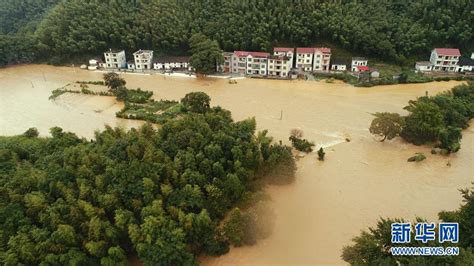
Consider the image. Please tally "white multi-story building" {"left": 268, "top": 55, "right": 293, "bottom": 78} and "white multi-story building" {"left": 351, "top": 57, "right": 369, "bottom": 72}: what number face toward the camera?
2

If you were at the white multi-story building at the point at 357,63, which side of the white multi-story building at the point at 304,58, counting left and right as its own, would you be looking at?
left

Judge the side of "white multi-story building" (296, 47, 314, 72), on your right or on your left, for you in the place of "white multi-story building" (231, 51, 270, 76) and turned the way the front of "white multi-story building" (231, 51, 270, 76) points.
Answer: on your left

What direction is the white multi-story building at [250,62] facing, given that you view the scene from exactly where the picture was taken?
facing the viewer

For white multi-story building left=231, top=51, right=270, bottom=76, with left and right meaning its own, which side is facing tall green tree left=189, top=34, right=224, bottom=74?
right

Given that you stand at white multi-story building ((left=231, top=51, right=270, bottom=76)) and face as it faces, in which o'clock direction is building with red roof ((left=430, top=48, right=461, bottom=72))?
The building with red roof is roughly at 9 o'clock from the white multi-story building.

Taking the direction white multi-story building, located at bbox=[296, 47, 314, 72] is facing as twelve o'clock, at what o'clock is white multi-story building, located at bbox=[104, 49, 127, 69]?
white multi-story building, located at bbox=[104, 49, 127, 69] is roughly at 3 o'clock from white multi-story building, located at bbox=[296, 47, 314, 72].

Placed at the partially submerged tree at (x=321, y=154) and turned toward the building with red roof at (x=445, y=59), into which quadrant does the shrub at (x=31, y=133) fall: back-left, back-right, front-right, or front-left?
back-left

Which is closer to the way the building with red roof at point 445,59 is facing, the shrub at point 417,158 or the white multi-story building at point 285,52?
the shrub

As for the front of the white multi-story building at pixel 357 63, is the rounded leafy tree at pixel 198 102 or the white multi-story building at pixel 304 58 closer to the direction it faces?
the rounded leafy tree

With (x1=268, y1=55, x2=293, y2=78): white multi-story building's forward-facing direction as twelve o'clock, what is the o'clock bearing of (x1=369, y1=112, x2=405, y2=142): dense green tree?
The dense green tree is roughly at 11 o'clock from the white multi-story building.

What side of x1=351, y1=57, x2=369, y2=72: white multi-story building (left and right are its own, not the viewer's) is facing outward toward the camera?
front

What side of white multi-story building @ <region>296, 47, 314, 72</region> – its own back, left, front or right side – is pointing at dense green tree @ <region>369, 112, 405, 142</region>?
front

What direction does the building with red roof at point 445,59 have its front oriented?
toward the camera

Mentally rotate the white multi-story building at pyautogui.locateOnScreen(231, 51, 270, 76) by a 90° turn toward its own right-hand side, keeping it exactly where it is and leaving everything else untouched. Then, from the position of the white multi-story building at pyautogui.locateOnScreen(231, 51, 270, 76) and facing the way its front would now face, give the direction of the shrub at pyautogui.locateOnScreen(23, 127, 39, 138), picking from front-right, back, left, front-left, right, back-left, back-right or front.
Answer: front-left

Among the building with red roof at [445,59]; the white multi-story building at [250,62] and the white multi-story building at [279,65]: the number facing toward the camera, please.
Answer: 3

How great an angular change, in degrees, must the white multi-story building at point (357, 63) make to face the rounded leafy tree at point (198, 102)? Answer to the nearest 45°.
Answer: approximately 45° to its right

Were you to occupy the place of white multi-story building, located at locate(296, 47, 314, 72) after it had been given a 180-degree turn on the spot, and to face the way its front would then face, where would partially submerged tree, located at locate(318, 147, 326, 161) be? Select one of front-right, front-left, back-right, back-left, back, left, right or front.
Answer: back
